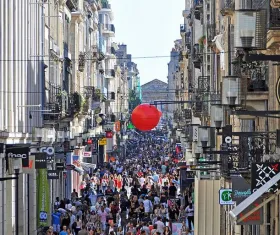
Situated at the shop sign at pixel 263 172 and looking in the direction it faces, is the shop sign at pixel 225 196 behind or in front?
behind

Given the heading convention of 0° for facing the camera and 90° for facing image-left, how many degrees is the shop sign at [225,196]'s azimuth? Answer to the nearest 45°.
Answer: approximately 0°

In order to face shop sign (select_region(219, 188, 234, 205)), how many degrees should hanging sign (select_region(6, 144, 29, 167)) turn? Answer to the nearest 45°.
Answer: approximately 90° to its left

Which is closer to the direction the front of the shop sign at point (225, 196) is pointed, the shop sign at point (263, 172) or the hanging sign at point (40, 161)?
the shop sign

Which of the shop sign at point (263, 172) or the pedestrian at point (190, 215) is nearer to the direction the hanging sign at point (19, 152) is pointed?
the shop sign
